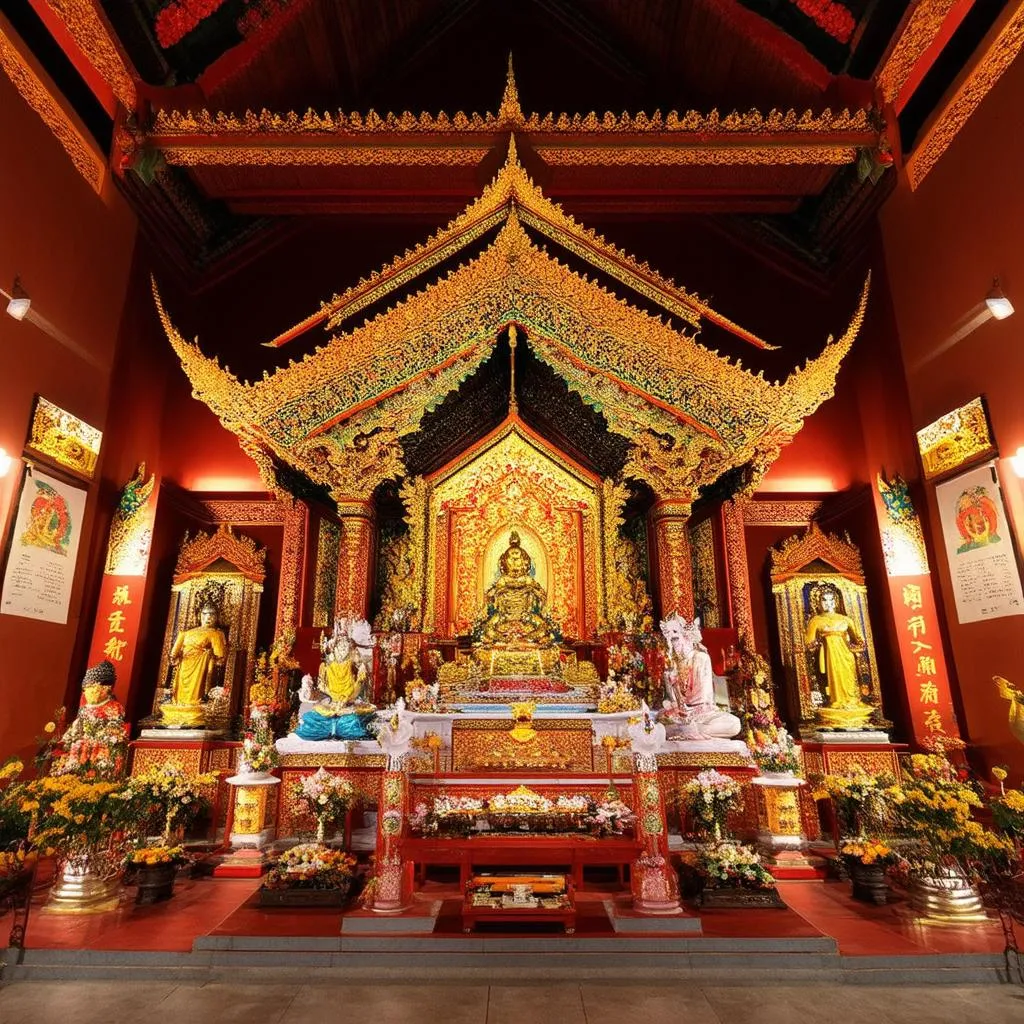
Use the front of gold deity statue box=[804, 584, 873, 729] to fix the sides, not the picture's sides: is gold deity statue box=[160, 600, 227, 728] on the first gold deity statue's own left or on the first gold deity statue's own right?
on the first gold deity statue's own right

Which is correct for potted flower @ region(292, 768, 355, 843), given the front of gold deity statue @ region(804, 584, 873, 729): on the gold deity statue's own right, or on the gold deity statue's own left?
on the gold deity statue's own right

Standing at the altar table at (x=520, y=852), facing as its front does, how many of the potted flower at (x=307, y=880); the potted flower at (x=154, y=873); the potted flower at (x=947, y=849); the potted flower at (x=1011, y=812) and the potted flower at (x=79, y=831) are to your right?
3

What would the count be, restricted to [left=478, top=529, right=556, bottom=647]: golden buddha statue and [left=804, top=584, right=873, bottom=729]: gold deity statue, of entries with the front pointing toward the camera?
2

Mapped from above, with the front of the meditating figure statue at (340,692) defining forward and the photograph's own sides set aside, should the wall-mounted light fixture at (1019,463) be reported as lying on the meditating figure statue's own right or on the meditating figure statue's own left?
on the meditating figure statue's own left

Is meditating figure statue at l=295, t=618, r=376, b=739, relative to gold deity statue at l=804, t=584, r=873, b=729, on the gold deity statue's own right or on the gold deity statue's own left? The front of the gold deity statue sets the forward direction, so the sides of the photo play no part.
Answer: on the gold deity statue's own right

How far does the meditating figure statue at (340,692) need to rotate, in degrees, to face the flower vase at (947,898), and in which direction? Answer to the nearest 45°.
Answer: approximately 45° to its left

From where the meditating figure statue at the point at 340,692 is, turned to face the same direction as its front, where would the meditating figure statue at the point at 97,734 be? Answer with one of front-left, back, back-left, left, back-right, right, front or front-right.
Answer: right

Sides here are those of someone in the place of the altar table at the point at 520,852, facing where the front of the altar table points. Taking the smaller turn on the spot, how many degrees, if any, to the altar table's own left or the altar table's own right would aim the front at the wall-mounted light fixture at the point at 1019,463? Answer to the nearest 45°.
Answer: approximately 90° to the altar table's own left

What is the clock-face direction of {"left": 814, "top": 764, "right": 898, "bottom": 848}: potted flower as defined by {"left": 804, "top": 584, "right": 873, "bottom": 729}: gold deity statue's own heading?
The potted flower is roughly at 12 o'clock from the gold deity statue.

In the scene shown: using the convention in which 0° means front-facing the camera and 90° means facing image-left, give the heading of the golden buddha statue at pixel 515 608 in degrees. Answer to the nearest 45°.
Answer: approximately 0°

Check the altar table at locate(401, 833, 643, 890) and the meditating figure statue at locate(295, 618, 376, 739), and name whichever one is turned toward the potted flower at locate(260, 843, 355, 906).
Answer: the meditating figure statue
